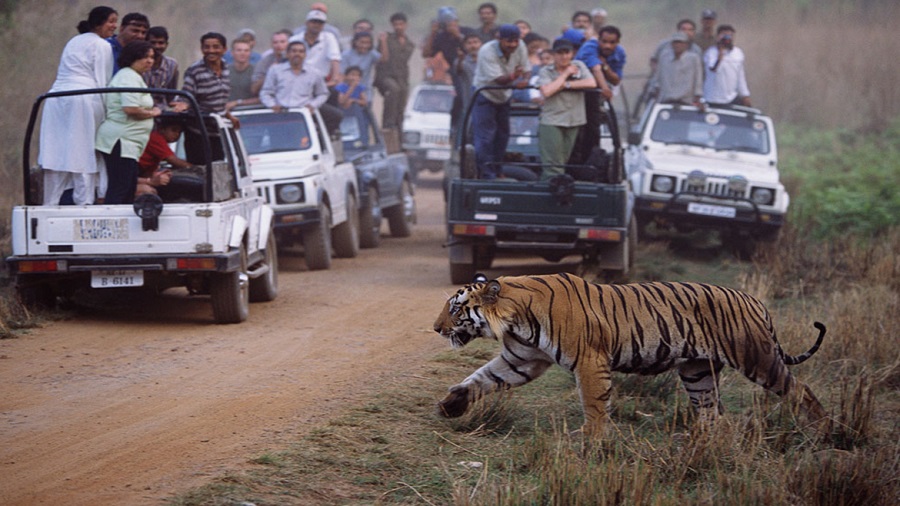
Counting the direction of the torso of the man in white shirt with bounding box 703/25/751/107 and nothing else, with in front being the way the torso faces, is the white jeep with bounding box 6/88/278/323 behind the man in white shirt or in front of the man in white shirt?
in front

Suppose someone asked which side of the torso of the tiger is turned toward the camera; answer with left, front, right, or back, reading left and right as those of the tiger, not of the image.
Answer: left

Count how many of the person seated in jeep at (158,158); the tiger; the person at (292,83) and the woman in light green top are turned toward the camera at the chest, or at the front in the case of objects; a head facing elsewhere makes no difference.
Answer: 1

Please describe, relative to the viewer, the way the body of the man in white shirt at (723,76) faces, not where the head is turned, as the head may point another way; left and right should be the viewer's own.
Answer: facing the viewer

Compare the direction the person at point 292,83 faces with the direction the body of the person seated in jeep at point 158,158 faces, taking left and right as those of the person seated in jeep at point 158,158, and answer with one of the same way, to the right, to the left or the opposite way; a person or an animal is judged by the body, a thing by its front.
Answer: to the right

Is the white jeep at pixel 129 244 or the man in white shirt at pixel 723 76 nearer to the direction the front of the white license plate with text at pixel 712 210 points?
the white jeep

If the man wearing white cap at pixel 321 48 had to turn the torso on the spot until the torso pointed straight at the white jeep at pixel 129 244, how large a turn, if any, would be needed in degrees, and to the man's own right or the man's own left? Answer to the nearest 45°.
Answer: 0° — they already face it

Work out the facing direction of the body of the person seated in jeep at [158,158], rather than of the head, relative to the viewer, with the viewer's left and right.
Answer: facing to the right of the viewer

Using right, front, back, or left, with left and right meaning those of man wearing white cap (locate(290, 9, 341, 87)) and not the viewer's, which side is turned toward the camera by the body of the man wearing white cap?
front

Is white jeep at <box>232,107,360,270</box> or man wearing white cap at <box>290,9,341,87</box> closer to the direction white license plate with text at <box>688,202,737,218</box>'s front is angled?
the white jeep

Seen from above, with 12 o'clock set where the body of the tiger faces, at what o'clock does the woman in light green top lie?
The woman in light green top is roughly at 1 o'clock from the tiger.

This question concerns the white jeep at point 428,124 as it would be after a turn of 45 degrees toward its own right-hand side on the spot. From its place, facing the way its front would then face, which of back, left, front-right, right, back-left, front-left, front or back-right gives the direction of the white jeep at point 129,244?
front-left

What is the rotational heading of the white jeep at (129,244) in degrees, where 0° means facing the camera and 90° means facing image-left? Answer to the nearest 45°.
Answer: approximately 225°

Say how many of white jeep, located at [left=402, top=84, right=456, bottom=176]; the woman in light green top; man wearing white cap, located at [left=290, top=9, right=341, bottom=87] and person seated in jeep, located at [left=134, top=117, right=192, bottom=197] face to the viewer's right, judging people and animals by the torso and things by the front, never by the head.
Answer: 2
